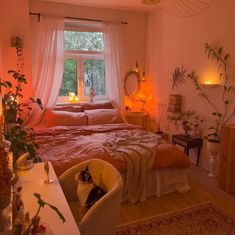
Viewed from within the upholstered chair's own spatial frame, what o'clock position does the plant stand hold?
The plant stand is roughly at 6 o'clock from the upholstered chair.

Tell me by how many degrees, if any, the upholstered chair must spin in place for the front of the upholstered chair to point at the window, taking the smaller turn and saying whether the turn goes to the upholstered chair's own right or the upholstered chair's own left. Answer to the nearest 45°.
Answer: approximately 135° to the upholstered chair's own right

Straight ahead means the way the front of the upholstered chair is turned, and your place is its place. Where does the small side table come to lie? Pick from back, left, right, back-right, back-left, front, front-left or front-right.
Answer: back

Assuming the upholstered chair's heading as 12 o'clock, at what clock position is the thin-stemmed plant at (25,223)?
The thin-stemmed plant is roughly at 12 o'clock from the upholstered chair.

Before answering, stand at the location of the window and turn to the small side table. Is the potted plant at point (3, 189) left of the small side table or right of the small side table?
right

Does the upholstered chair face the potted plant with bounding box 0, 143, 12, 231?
yes

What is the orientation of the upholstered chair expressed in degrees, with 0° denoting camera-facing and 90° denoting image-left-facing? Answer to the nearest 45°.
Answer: approximately 45°

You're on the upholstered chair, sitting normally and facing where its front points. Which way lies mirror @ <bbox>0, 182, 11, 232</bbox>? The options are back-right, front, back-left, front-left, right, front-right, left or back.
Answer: front

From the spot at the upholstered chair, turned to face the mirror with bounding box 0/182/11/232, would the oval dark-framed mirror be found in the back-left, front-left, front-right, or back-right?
back-right

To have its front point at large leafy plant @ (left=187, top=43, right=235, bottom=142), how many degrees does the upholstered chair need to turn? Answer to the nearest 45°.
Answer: approximately 180°

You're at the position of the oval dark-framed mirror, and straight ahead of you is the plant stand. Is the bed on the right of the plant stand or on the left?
right
